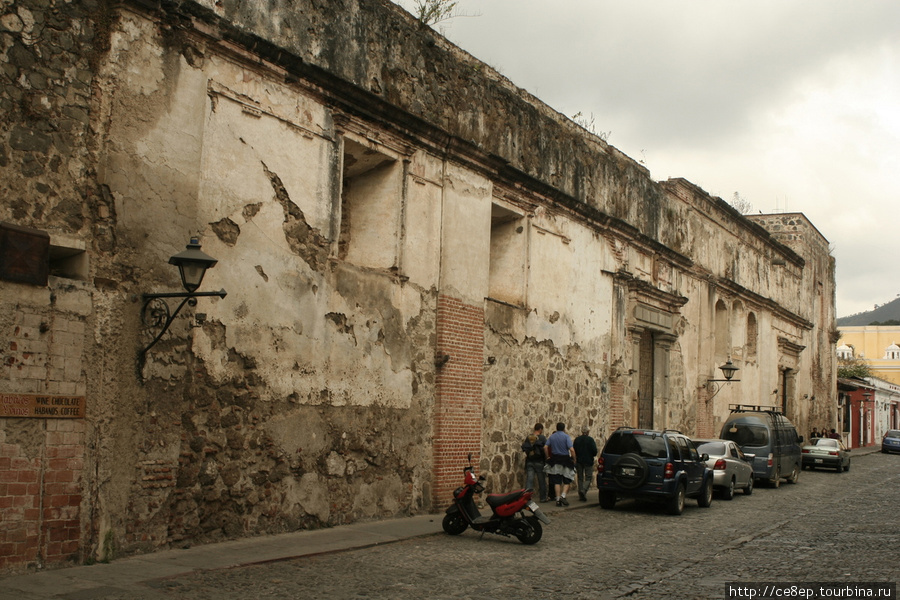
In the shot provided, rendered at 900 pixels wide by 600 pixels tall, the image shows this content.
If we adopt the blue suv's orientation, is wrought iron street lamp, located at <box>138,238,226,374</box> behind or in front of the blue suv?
behind

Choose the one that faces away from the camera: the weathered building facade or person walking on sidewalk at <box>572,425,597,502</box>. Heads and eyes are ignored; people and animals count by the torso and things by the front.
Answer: the person walking on sidewalk

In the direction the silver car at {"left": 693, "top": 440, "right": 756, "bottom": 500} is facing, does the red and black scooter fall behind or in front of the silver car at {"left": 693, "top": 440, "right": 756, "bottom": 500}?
behind

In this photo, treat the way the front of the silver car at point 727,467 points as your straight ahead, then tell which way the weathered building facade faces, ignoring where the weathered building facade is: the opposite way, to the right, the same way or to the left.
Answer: to the right

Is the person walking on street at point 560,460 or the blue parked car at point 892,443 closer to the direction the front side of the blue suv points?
the blue parked car

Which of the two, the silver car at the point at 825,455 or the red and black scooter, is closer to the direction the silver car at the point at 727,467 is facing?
the silver car

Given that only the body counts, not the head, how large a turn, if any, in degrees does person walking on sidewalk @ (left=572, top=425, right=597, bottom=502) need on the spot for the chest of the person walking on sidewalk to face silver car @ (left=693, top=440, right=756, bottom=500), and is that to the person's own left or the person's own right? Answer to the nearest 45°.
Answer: approximately 45° to the person's own right

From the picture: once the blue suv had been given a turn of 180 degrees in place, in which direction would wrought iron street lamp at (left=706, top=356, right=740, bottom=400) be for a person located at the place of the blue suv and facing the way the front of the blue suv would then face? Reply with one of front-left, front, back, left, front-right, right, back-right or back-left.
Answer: back-right

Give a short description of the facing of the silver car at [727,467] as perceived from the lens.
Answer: facing away from the viewer and to the right of the viewer

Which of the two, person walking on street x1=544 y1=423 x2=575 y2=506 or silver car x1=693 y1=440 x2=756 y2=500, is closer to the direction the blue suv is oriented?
the silver car

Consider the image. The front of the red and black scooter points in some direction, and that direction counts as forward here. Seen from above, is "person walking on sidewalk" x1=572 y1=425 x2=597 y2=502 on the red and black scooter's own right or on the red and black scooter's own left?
on the red and black scooter's own right
